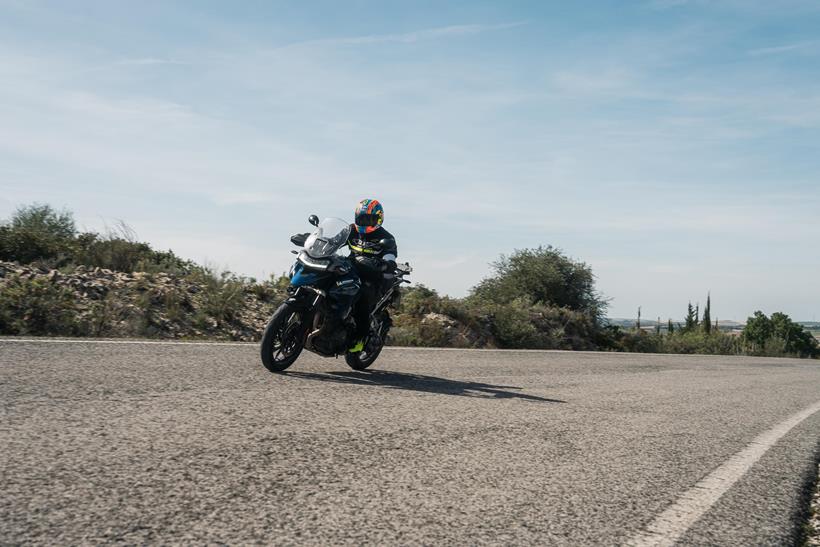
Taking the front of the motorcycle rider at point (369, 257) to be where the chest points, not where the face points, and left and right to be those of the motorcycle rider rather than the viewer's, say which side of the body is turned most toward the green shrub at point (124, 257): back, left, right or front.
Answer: right

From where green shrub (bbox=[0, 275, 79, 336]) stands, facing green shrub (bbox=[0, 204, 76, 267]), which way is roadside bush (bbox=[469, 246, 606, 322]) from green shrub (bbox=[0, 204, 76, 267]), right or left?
right

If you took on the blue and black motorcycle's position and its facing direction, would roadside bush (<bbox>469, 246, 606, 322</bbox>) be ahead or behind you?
behind

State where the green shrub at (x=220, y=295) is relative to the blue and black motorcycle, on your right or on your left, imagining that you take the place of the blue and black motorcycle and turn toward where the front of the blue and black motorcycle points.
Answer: on your right

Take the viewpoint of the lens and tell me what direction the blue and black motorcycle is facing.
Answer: facing the viewer and to the left of the viewer

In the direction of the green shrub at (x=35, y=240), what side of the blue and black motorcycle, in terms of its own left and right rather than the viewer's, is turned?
right

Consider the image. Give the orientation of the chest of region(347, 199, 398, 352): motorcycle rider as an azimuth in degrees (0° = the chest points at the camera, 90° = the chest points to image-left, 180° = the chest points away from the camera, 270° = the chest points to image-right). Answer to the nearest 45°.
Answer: approximately 45°

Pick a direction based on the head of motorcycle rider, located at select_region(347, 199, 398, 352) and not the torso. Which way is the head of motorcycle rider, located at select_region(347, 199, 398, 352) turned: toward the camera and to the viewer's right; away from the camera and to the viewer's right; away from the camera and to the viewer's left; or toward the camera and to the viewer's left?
toward the camera and to the viewer's left

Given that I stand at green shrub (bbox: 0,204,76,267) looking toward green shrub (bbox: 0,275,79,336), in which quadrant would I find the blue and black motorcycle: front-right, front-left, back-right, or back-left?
front-left
